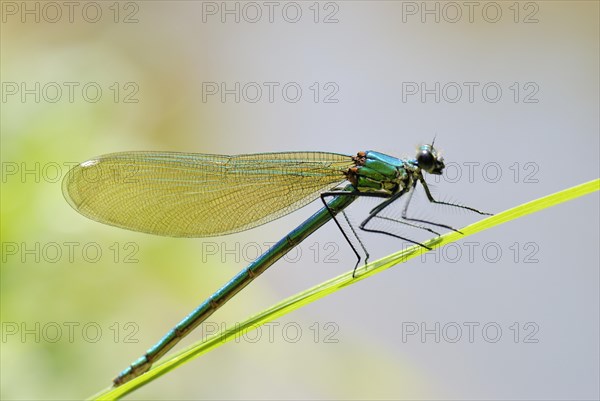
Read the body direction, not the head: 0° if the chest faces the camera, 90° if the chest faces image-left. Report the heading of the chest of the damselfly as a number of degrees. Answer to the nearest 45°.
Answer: approximately 270°
